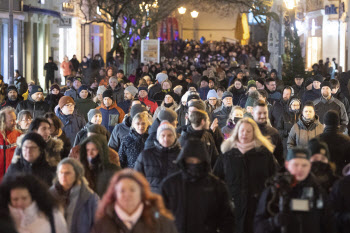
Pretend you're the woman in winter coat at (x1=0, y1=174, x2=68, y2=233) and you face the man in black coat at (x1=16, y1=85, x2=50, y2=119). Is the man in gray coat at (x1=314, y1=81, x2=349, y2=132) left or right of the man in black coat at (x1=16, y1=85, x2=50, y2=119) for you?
right

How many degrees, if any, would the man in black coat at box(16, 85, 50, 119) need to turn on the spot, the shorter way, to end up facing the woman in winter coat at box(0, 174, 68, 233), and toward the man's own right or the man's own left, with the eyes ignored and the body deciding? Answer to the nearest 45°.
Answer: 0° — they already face them

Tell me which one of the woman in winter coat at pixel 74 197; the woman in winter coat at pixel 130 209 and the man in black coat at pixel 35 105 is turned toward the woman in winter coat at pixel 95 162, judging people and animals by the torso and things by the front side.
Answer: the man in black coat

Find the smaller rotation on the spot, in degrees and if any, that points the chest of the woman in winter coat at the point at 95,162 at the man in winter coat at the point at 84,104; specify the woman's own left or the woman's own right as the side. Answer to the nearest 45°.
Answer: approximately 135° to the woman's own right

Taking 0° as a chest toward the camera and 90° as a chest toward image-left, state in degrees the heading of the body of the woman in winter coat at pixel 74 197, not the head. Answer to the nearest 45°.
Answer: approximately 45°

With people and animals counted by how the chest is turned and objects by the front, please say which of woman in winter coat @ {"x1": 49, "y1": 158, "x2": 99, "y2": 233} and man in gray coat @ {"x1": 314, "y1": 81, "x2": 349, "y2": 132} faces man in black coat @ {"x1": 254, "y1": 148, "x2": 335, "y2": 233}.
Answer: man in gray coat @ {"x1": 314, "y1": 81, "x2": 349, "y2": 132}

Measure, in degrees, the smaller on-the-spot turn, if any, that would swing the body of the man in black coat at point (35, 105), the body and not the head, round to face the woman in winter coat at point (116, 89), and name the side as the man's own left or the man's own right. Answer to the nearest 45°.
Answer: approximately 135° to the man's own left

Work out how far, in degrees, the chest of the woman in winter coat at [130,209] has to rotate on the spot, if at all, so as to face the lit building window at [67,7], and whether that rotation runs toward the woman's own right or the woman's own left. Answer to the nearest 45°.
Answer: approximately 180°
